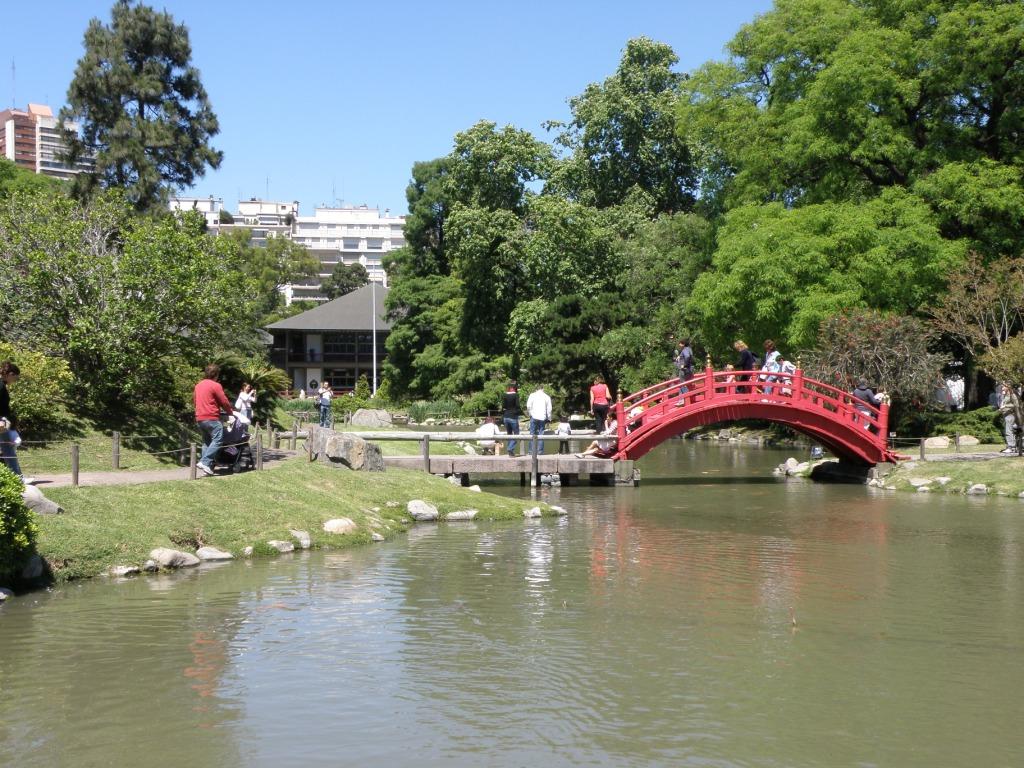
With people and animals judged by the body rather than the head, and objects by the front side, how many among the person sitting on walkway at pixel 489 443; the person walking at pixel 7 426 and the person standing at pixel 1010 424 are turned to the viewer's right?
1

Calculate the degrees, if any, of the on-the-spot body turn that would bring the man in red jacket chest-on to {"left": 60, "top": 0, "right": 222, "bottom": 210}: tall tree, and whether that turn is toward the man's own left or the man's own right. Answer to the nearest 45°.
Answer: approximately 45° to the man's own left

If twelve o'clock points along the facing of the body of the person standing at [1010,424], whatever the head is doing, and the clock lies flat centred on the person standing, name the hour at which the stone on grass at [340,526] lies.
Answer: The stone on grass is roughly at 10 o'clock from the person standing.

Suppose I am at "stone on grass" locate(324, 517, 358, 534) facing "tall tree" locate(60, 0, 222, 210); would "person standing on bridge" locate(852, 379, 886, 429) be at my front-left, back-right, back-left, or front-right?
front-right

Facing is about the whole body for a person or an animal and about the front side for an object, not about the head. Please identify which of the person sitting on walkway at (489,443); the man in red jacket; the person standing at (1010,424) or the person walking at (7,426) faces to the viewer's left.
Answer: the person standing at (1010,424)

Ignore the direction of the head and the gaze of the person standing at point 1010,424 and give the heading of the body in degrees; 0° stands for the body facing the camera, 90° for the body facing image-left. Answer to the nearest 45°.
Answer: approximately 90°

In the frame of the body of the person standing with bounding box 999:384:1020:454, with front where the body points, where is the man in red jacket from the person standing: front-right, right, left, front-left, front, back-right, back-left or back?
front-left

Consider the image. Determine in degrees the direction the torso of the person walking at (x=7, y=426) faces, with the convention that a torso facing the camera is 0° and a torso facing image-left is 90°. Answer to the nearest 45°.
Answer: approximately 270°

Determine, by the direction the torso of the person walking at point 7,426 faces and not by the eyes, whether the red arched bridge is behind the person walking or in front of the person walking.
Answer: in front

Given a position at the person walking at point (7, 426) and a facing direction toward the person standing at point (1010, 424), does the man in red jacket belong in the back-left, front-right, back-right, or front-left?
front-left

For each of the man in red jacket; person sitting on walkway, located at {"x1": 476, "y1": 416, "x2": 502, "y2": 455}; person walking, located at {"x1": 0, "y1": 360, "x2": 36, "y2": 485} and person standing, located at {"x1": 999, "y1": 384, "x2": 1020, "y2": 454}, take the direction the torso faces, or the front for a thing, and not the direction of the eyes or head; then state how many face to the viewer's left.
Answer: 1

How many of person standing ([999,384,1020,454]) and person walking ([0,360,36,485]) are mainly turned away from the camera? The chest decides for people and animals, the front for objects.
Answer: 0
